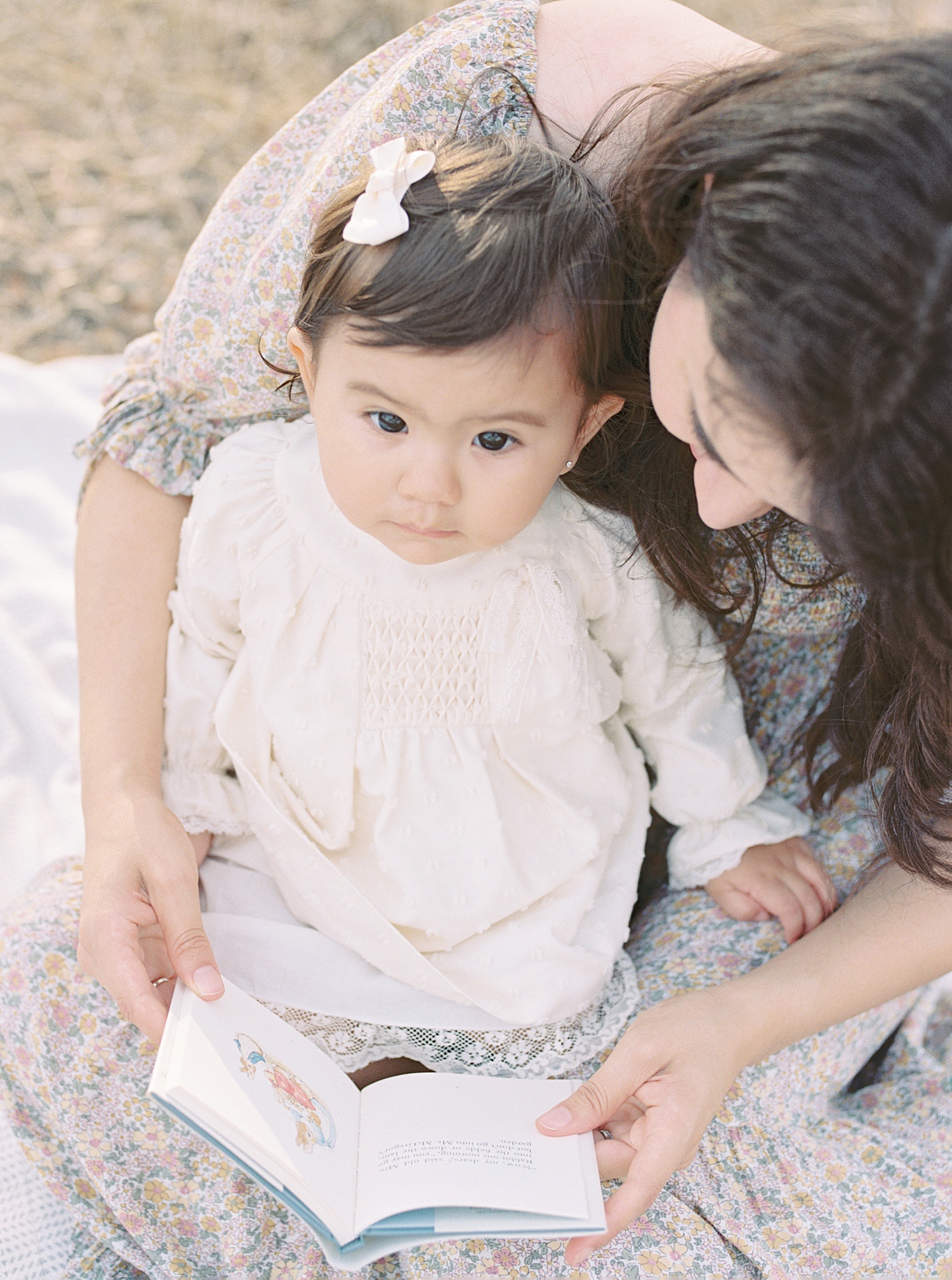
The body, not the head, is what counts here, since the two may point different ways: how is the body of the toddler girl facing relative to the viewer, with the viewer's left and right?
facing the viewer

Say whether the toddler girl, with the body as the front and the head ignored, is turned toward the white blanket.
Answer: no

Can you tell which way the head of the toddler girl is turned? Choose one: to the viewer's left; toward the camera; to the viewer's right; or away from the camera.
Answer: toward the camera

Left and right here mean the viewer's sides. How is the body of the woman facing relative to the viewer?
facing the viewer and to the left of the viewer
